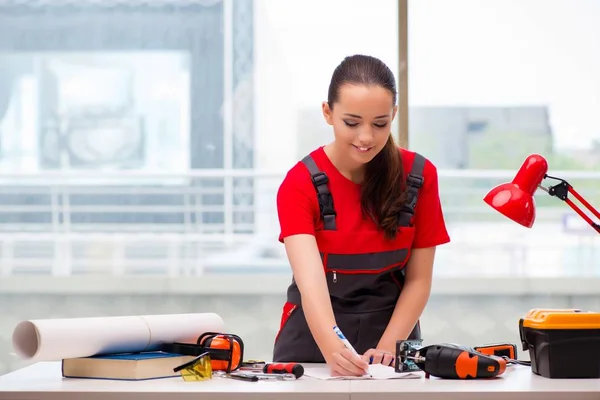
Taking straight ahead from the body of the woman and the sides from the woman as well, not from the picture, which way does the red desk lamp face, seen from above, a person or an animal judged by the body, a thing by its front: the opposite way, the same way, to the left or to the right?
to the right

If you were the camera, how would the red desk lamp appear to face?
facing to the left of the viewer

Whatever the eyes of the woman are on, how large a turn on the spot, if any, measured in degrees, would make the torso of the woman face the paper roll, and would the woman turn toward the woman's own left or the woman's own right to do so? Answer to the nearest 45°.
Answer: approximately 45° to the woman's own right

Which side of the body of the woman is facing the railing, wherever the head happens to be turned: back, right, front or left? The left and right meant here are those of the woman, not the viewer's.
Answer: back

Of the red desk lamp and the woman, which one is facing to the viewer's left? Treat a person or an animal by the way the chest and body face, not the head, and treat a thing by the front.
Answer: the red desk lamp

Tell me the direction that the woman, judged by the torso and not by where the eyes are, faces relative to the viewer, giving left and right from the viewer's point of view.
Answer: facing the viewer

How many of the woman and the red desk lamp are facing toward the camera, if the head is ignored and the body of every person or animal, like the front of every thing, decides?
1

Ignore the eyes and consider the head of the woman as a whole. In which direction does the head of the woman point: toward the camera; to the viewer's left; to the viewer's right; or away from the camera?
toward the camera
